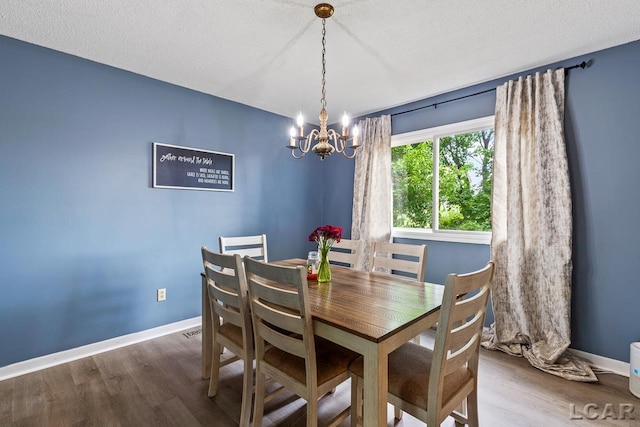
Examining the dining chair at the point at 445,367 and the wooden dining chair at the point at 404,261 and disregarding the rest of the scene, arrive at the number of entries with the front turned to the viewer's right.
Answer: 0

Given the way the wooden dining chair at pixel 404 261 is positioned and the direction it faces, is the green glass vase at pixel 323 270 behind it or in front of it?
in front

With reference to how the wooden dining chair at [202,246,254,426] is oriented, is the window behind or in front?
in front

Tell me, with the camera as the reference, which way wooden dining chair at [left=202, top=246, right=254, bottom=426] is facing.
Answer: facing away from the viewer and to the right of the viewer

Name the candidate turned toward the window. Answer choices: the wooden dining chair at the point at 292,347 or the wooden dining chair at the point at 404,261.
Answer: the wooden dining chair at the point at 292,347

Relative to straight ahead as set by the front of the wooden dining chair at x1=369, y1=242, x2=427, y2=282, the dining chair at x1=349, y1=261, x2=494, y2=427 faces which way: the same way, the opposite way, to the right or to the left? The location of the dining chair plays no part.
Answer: to the right

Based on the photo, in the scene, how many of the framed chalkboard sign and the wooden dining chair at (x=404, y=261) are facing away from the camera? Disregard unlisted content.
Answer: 0

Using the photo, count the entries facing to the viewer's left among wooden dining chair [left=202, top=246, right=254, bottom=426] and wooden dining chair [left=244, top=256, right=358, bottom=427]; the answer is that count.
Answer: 0

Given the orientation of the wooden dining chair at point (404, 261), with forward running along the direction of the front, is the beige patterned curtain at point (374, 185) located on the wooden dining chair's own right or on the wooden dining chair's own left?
on the wooden dining chair's own right

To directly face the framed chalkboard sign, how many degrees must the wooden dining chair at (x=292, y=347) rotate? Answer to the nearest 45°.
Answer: approximately 90° to its left

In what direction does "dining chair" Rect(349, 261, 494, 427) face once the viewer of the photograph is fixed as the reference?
facing away from the viewer and to the left of the viewer

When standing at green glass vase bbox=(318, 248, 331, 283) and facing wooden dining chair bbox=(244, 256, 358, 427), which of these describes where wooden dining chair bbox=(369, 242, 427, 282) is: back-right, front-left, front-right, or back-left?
back-left
